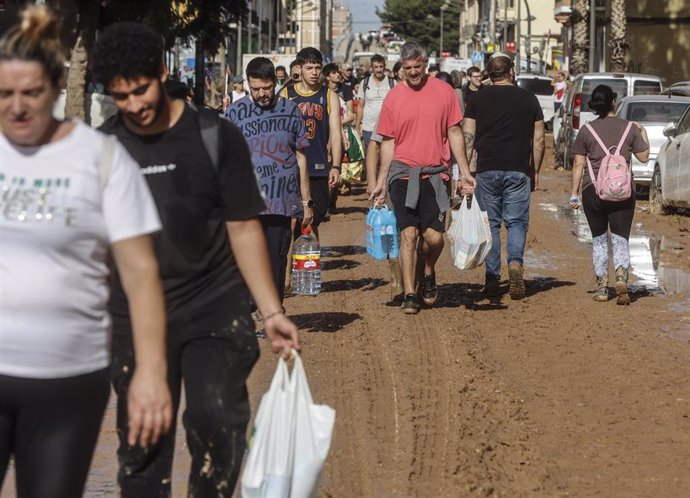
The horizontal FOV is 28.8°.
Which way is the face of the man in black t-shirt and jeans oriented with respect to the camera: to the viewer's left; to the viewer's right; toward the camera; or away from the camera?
away from the camera

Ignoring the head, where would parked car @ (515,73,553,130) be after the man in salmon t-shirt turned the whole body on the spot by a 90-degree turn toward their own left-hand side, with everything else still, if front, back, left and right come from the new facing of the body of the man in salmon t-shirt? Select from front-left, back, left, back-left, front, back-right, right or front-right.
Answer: left

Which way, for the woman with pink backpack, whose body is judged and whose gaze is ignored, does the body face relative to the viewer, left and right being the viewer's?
facing away from the viewer

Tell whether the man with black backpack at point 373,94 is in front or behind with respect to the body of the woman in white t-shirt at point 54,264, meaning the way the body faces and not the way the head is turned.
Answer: behind

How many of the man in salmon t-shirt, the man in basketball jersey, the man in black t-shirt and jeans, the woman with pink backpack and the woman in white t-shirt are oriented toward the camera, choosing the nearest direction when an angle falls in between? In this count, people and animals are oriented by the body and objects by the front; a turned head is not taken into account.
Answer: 3

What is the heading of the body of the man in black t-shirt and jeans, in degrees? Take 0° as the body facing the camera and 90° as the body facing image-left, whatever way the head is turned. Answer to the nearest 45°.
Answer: approximately 180°

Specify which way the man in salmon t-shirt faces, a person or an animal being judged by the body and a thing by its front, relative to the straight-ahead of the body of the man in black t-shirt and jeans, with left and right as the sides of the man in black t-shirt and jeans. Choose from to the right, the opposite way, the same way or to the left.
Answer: the opposite way

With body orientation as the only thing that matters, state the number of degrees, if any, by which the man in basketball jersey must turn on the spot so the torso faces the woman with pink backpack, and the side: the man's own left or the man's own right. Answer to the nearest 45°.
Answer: approximately 90° to the man's own left

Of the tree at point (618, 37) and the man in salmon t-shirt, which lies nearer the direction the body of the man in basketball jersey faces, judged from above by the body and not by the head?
the man in salmon t-shirt

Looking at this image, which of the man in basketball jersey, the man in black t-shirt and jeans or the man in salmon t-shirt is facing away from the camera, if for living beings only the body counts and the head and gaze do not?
the man in black t-shirt and jeans
